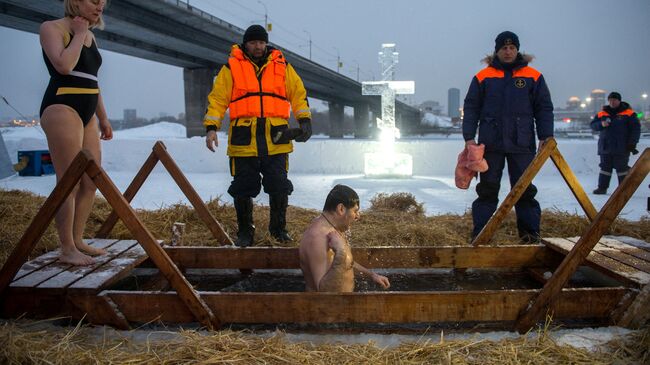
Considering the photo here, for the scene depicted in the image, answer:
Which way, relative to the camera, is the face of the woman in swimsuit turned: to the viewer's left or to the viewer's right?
to the viewer's right

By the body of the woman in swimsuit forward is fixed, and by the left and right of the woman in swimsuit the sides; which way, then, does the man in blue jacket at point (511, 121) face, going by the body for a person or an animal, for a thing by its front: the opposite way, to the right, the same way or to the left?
to the right

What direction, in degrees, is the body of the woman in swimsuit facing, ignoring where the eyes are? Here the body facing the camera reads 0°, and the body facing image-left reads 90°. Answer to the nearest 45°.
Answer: approximately 315°

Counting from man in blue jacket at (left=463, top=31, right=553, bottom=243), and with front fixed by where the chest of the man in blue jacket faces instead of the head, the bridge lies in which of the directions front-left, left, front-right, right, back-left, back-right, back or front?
back-right

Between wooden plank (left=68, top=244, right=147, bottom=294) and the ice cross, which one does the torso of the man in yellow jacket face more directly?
the wooden plank

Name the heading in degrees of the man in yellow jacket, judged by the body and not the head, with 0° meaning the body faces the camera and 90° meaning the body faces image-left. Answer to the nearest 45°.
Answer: approximately 0°

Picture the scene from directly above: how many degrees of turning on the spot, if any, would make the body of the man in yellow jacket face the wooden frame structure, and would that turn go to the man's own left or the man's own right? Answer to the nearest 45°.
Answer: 0° — they already face it

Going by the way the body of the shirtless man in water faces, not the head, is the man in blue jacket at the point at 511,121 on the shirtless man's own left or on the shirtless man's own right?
on the shirtless man's own left

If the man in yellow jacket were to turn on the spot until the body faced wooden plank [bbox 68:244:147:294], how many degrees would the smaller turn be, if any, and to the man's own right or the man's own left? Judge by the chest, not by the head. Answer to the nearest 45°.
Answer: approximately 45° to the man's own right
